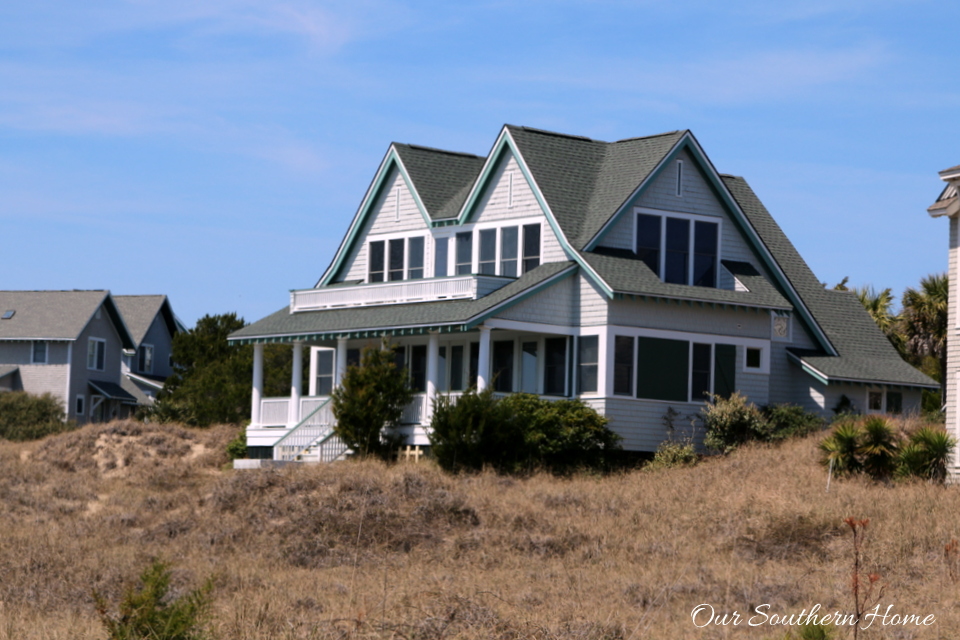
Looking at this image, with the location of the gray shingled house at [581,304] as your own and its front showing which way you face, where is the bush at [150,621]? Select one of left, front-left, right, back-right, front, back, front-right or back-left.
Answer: front-left

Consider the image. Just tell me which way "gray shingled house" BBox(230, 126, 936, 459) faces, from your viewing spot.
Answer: facing the viewer and to the left of the viewer

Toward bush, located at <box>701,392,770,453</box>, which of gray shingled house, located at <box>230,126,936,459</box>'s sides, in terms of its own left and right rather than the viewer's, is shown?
left

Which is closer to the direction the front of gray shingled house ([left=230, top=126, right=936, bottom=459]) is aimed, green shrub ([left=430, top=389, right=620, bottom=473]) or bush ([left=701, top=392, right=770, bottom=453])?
the green shrub

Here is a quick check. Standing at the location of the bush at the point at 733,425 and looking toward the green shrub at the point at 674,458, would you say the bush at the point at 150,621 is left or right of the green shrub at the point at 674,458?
left

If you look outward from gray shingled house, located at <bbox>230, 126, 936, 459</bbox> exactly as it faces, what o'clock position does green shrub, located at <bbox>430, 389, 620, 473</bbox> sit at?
The green shrub is roughly at 11 o'clock from the gray shingled house.
